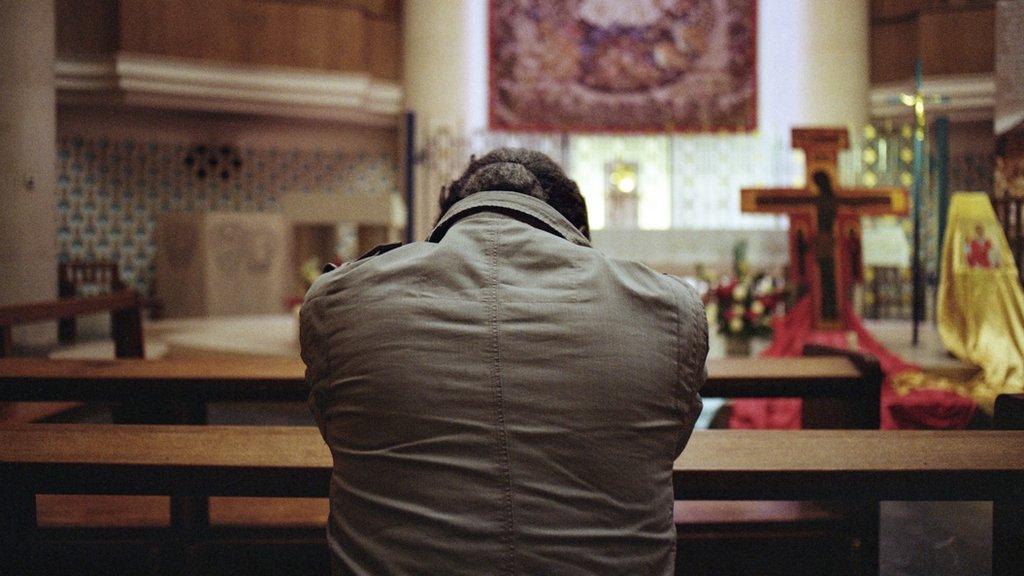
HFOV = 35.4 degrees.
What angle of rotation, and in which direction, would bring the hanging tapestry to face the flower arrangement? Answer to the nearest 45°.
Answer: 0° — it already faces it

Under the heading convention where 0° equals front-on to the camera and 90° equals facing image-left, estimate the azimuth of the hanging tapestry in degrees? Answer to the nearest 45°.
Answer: approximately 0°

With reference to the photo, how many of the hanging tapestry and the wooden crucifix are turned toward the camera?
2

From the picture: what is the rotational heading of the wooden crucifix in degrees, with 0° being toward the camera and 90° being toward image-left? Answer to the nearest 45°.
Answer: approximately 0°

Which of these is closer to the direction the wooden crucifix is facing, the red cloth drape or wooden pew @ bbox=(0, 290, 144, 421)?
the red cloth drape

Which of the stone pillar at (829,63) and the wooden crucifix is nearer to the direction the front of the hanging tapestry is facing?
the wooden crucifix

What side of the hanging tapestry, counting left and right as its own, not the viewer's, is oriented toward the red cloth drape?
front

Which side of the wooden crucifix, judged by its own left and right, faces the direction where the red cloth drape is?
front

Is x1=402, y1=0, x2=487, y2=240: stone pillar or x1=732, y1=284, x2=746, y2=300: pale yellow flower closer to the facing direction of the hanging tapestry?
the pale yellow flower
